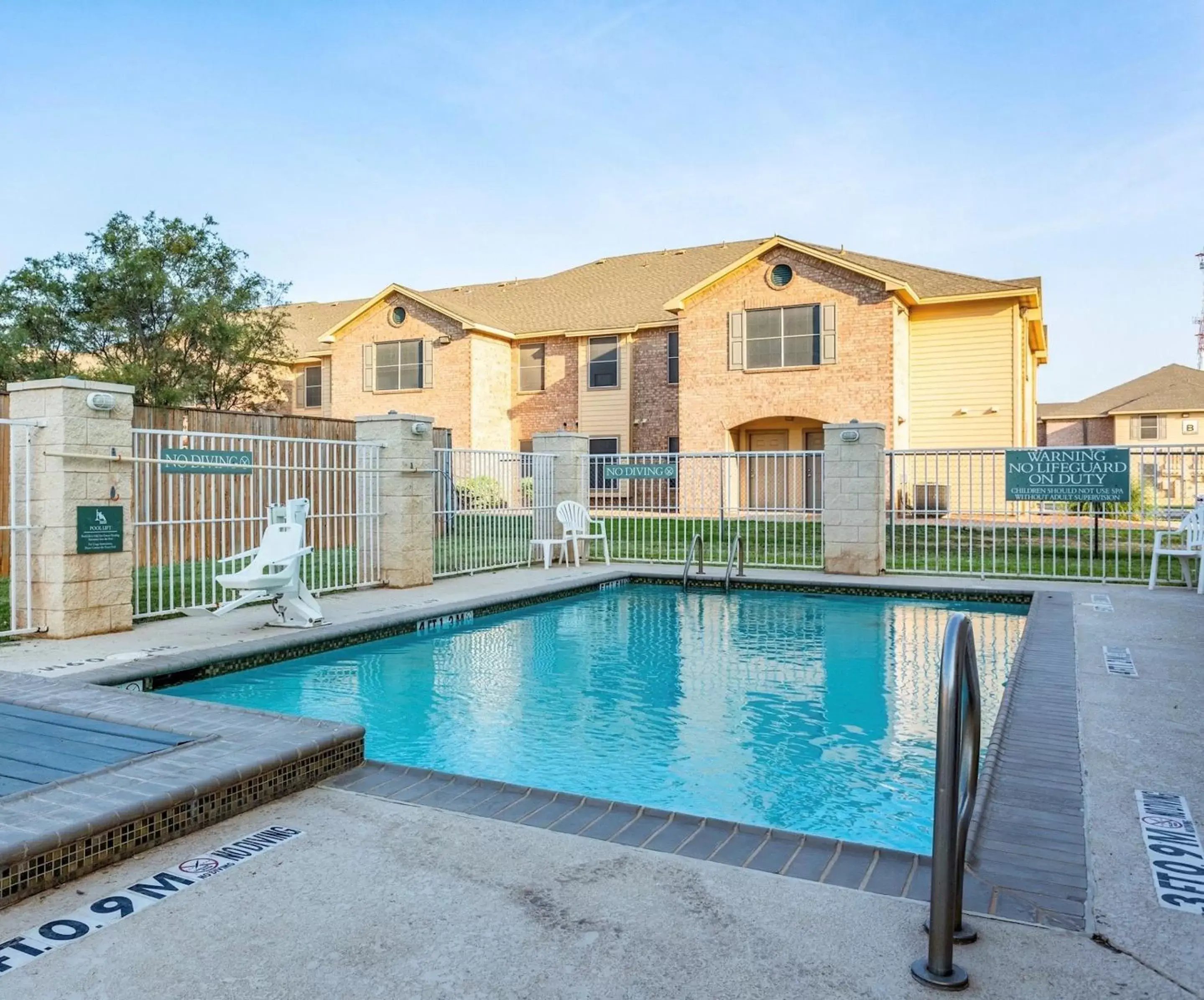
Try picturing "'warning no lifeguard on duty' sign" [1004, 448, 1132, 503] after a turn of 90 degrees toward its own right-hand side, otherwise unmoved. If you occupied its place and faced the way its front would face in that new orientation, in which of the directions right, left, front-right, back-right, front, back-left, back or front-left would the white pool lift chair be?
front-left

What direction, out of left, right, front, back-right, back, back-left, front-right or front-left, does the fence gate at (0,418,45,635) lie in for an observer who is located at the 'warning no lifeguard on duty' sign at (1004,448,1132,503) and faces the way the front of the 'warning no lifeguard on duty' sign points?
front-right

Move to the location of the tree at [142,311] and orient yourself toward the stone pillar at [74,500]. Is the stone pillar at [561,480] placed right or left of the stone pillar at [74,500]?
left

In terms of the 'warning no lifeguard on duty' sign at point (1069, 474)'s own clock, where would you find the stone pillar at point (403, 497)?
The stone pillar is roughly at 2 o'clock from the 'warning no lifeguard on duty' sign.

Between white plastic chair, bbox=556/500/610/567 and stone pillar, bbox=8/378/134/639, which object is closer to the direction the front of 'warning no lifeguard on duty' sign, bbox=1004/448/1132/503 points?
the stone pillar

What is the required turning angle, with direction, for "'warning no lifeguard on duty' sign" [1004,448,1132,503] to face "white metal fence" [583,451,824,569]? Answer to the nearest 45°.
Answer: approximately 135° to its right

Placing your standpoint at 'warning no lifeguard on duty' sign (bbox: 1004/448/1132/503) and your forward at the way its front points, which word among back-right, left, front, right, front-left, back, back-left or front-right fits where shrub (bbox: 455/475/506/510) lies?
right

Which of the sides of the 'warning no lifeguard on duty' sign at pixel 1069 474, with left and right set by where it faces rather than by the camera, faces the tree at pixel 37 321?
right

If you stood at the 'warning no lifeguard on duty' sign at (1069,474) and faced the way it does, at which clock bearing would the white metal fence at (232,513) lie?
The white metal fence is roughly at 2 o'clock from the 'warning no lifeguard on duty' sign.

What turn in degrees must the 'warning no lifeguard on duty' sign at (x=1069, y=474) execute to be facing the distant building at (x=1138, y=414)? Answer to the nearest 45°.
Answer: approximately 180°

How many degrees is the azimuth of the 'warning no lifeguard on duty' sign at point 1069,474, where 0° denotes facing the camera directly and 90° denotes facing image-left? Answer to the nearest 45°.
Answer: approximately 0°

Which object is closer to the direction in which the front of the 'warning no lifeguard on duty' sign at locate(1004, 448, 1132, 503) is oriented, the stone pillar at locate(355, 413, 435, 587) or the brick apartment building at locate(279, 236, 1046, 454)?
the stone pillar

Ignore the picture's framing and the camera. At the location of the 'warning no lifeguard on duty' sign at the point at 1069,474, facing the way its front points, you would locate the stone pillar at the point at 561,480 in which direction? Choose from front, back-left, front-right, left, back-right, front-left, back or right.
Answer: right

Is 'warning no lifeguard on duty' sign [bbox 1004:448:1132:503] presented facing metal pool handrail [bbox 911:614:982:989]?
yes
